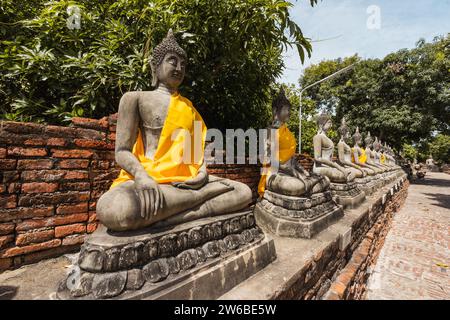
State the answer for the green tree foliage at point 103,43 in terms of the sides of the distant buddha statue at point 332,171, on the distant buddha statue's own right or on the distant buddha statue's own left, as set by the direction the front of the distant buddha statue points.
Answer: on the distant buddha statue's own right

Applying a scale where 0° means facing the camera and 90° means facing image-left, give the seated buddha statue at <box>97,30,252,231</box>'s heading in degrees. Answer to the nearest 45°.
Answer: approximately 315°

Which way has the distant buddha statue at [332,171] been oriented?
to the viewer's right

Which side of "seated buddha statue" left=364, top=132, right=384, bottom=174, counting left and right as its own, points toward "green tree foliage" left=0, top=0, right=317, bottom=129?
right

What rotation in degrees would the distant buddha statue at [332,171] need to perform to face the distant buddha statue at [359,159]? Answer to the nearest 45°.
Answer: approximately 90° to its left

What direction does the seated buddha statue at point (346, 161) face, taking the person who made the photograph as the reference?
facing to the right of the viewer

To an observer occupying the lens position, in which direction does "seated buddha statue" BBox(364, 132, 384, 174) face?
facing to the right of the viewer

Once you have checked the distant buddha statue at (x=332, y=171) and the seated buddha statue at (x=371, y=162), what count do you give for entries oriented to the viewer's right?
2

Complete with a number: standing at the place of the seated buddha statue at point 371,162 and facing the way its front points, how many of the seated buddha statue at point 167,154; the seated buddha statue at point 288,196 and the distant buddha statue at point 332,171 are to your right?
3

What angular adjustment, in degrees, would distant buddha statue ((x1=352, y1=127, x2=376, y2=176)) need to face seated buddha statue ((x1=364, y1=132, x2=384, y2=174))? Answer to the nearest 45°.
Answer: approximately 90° to its left

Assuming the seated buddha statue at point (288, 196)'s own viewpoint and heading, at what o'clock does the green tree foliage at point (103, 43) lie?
The green tree foliage is roughly at 4 o'clock from the seated buddha statue.
